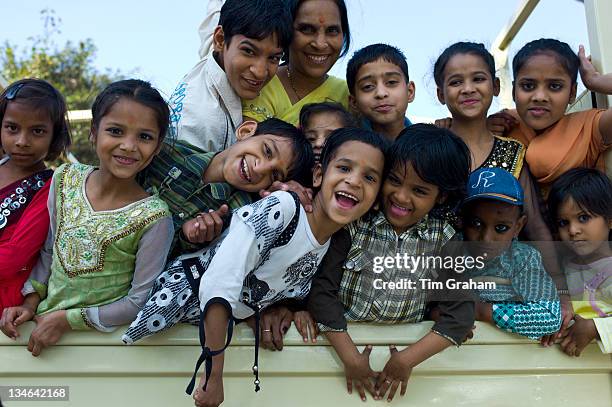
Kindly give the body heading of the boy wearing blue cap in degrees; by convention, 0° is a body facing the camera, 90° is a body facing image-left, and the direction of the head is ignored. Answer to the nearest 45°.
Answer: approximately 45°

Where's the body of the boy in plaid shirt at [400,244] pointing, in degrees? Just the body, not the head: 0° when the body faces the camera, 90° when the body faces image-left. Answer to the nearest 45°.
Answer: approximately 0°
